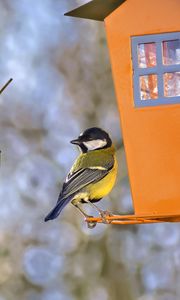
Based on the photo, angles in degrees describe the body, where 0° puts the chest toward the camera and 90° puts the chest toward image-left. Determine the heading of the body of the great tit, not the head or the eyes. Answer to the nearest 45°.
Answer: approximately 270°
